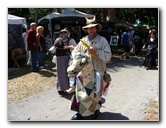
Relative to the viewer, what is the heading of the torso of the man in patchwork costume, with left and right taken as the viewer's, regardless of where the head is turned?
facing the viewer and to the left of the viewer

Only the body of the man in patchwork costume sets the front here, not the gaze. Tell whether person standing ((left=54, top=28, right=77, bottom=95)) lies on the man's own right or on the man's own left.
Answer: on the man's own right

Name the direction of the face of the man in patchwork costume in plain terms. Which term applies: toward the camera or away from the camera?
toward the camera

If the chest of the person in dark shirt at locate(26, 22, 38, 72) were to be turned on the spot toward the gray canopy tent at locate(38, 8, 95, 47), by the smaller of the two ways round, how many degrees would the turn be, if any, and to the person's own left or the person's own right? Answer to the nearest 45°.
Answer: approximately 90° to the person's own left
